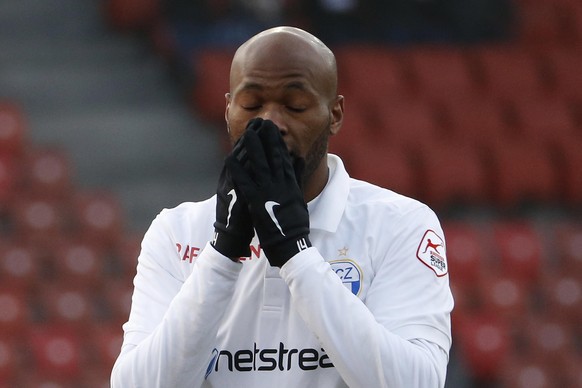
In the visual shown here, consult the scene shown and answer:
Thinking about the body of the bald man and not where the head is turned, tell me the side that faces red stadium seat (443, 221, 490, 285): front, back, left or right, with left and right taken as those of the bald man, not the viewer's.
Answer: back

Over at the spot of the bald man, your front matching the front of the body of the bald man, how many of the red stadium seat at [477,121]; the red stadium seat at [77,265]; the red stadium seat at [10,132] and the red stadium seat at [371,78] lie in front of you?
0

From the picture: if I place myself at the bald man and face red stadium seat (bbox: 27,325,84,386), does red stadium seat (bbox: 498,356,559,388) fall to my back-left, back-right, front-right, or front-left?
front-right

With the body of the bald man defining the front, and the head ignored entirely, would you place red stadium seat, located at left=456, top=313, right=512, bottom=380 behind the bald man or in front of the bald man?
behind

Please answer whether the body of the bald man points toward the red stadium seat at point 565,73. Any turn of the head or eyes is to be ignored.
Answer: no

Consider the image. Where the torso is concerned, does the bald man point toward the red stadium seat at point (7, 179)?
no

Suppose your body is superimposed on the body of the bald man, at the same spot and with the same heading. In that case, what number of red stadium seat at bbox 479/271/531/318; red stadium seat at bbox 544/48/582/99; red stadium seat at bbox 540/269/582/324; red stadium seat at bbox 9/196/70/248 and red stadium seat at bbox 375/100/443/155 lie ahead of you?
0

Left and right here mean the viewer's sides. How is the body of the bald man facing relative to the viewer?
facing the viewer

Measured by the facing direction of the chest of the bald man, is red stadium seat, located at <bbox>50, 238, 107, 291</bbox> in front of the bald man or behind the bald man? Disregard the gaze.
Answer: behind

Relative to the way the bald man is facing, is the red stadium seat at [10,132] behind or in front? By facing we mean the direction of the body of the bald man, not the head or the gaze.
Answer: behind

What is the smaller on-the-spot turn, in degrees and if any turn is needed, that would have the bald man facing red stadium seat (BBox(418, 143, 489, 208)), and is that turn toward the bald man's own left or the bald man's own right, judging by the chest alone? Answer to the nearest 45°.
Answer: approximately 180°

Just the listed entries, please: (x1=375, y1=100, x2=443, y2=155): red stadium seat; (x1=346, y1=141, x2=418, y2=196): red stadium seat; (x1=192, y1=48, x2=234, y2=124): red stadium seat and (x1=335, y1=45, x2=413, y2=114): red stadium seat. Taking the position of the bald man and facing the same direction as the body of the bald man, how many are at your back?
4

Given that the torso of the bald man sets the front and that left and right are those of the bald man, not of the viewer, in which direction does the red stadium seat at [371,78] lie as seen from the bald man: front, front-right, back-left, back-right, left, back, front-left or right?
back

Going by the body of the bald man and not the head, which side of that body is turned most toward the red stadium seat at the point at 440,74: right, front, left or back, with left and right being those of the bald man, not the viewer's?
back

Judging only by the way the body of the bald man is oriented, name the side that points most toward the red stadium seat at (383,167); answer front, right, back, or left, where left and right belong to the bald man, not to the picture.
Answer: back

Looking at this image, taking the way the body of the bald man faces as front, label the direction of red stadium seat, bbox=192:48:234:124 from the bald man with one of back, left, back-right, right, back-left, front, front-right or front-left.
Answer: back
